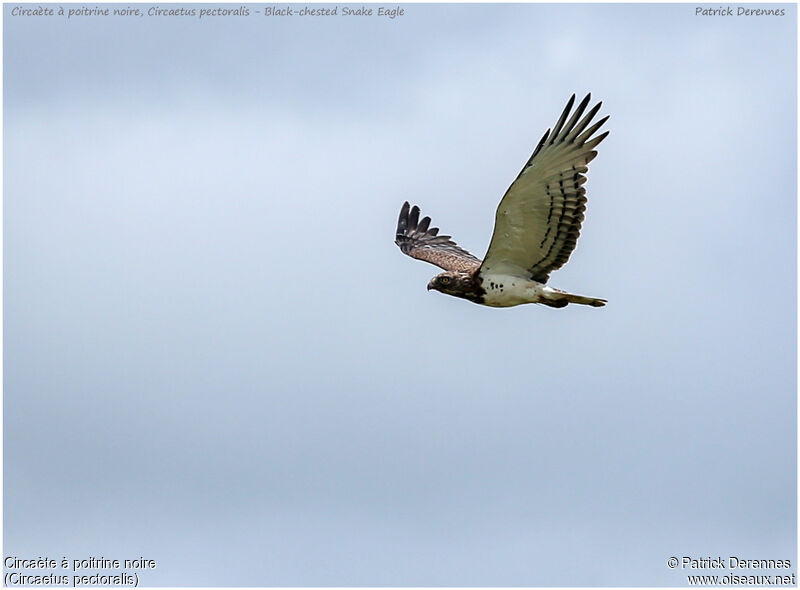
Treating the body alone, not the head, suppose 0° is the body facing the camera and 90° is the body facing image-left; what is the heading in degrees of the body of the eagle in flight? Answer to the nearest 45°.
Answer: approximately 90°
